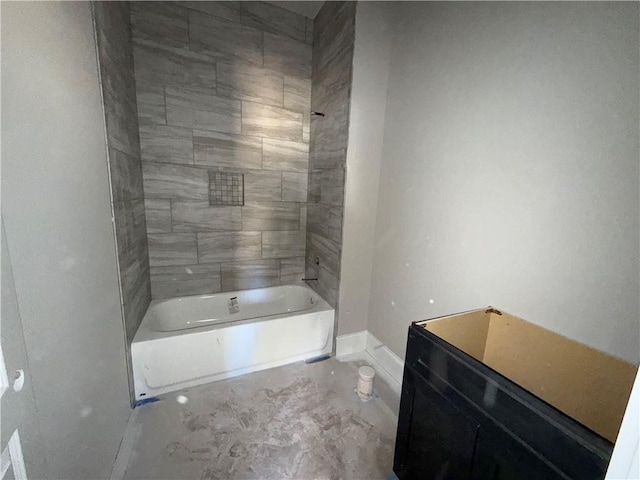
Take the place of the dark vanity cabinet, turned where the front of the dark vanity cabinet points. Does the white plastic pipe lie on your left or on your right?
on your right

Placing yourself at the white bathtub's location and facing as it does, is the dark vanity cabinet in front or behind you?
in front

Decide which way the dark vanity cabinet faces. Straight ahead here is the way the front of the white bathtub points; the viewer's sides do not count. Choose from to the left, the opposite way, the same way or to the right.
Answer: to the right

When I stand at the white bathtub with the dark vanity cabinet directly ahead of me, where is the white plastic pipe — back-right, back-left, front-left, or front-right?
front-left

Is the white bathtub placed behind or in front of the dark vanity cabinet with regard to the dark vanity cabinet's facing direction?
in front

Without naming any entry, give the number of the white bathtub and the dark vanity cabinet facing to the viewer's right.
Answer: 0

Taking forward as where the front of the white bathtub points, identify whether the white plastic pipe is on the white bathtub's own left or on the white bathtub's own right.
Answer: on the white bathtub's own left

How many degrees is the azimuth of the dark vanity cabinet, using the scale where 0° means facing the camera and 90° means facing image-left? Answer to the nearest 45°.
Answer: approximately 45°

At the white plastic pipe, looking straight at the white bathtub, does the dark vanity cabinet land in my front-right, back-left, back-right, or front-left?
back-left

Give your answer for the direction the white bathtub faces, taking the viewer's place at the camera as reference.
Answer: facing the viewer
